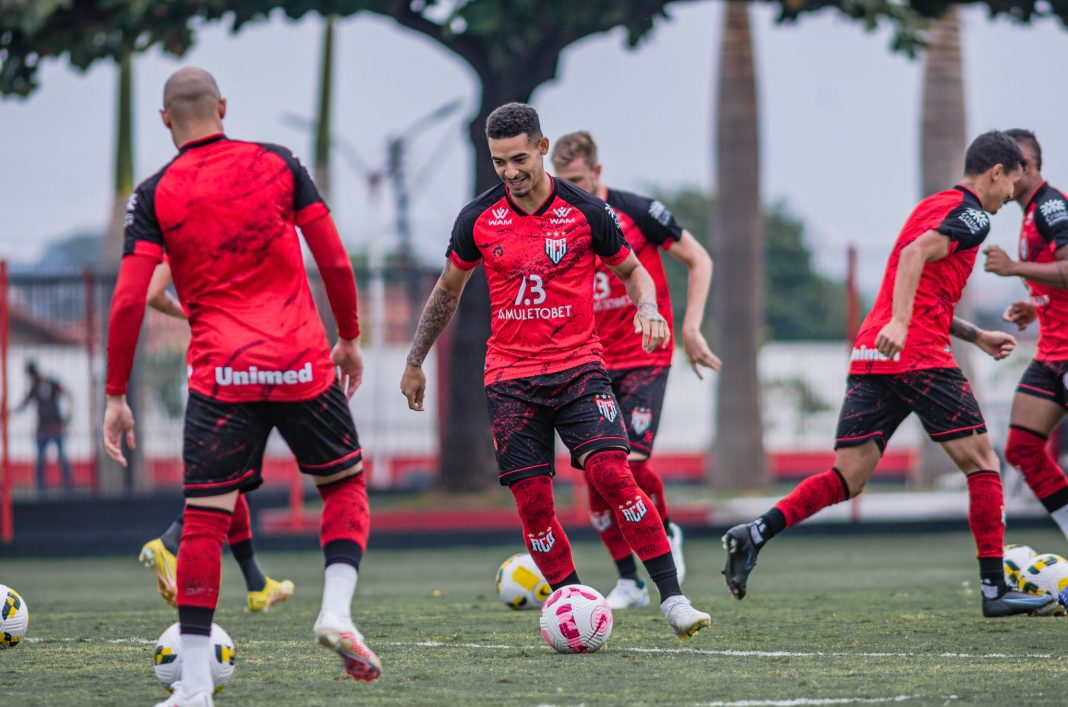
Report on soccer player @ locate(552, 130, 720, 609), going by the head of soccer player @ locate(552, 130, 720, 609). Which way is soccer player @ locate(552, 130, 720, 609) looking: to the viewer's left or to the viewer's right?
to the viewer's left

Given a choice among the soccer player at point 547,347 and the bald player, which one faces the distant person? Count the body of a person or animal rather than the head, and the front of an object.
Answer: the bald player

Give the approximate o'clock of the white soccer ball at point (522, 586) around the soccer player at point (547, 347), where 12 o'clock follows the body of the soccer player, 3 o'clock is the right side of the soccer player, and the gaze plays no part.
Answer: The white soccer ball is roughly at 6 o'clock from the soccer player.

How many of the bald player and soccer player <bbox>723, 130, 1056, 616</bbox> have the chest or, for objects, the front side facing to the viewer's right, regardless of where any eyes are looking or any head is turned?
1

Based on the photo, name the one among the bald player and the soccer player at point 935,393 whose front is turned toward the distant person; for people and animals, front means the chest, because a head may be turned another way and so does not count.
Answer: the bald player

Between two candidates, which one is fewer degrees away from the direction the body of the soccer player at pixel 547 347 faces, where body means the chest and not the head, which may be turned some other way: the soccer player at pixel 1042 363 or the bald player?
the bald player

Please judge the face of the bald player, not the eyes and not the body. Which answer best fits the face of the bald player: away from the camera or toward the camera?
away from the camera

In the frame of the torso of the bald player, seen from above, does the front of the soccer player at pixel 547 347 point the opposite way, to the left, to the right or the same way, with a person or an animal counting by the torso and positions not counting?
the opposite way

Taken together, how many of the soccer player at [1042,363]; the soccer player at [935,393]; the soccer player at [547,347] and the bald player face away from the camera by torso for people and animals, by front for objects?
1

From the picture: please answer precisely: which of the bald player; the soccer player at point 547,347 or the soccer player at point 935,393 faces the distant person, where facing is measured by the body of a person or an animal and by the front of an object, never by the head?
the bald player

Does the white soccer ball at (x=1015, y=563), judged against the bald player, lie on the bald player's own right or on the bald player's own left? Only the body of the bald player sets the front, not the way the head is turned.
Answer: on the bald player's own right

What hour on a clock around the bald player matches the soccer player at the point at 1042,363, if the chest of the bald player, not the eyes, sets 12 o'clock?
The soccer player is roughly at 2 o'clock from the bald player.

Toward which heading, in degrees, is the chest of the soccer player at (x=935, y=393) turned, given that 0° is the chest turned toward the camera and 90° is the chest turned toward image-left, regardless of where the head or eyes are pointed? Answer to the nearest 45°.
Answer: approximately 270°

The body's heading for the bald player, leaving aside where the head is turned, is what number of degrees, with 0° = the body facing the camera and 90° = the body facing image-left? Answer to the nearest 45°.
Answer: approximately 180°

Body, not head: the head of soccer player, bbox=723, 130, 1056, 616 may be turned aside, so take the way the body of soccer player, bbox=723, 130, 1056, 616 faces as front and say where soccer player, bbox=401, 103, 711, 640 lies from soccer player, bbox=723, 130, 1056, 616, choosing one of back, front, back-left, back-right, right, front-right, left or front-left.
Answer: back-right

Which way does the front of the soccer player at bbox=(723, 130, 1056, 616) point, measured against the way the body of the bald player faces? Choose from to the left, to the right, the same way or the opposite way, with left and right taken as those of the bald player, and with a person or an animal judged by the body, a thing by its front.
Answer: to the right
